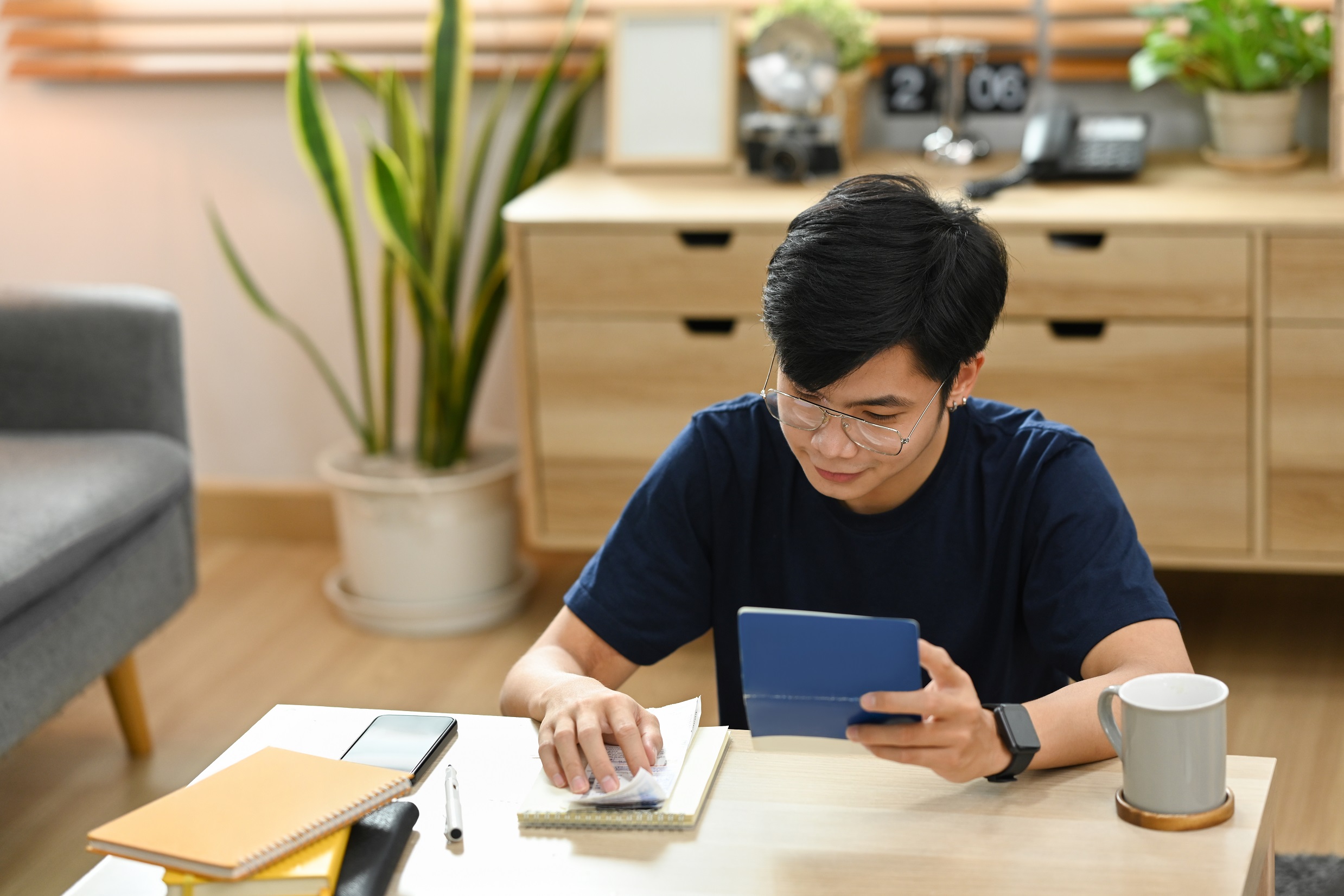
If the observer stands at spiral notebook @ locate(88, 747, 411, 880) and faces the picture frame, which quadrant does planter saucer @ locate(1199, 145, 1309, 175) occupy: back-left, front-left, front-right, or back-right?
front-right

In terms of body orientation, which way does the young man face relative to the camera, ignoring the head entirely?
toward the camera

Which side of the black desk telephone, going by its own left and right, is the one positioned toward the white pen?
front

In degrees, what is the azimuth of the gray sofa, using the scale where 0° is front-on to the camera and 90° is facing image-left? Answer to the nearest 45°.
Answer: approximately 315°

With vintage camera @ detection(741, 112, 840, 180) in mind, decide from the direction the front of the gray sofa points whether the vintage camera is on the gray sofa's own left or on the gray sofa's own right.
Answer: on the gray sofa's own left

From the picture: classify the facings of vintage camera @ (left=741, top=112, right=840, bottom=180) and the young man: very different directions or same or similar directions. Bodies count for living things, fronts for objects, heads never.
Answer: same or similar directions

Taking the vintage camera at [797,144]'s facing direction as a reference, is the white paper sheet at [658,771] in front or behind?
in front

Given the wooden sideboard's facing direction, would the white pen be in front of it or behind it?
in front

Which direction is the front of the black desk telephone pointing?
toward the camera

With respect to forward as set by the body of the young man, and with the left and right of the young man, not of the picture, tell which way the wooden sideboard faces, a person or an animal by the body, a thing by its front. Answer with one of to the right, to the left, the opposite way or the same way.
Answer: the same way

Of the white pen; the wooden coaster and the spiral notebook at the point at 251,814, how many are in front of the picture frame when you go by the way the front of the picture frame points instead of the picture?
3

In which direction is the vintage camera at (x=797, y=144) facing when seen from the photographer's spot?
facing the viewer

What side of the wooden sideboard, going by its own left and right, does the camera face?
front

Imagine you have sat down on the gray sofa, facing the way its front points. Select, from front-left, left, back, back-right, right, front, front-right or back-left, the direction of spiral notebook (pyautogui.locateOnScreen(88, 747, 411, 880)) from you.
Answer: front-right

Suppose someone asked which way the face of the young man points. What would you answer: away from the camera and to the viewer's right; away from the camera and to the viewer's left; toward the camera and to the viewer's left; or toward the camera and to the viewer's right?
toward the camera and to the viewer's left

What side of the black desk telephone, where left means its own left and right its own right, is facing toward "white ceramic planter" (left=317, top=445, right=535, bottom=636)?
right
